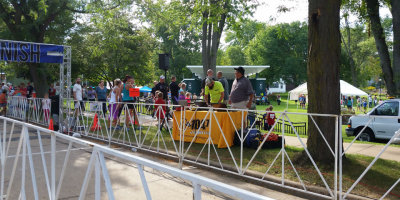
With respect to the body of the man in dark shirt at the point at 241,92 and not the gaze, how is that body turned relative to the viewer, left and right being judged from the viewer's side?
facing the viewer and to the left of the viewer

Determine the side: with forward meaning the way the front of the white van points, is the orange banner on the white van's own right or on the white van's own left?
on the white van's own left

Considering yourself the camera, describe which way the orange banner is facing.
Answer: facing the viewer

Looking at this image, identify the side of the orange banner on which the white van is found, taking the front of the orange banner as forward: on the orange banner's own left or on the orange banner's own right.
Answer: on the orange banner's own left

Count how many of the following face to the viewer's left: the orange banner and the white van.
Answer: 1

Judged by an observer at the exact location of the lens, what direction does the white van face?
facing to the left of the viewer

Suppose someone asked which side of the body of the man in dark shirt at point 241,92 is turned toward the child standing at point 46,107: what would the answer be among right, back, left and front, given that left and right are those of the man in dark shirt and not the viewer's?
right

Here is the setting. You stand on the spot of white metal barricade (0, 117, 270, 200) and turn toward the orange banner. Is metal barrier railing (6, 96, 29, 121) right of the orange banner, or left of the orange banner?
left

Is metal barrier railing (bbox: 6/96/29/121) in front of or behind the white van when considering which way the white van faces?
in front

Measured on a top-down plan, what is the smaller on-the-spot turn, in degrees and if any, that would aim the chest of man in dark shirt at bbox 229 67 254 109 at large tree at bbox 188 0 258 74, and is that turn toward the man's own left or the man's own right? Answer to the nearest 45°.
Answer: approximately 135° to the man's own right

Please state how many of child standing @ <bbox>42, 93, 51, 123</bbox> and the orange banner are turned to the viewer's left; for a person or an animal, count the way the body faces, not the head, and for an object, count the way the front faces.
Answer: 0

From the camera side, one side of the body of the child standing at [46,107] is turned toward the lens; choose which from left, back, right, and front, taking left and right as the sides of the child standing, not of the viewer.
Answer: front
